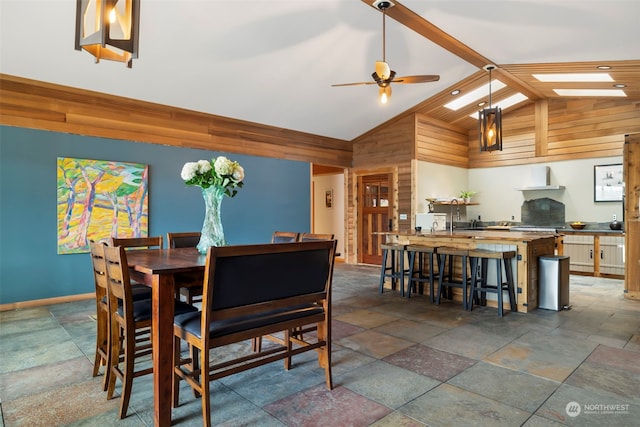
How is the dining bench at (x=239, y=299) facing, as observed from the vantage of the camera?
facing away from the viewer and to the left of the viewer

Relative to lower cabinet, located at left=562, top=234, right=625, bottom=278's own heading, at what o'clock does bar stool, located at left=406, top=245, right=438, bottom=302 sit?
The bar stool is roughly at 1 o'clock from the lower cabinet.

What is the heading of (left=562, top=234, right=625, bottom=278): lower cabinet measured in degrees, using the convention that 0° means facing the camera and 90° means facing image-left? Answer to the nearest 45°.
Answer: approximately 0°

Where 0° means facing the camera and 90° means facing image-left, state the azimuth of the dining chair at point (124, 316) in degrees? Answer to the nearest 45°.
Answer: approximately 270°

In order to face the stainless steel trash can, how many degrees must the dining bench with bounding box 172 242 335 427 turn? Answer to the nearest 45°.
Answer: approximately 90° to its right

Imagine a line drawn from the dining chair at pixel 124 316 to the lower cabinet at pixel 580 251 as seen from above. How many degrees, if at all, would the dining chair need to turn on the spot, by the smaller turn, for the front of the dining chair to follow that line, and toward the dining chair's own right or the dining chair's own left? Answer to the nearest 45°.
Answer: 0° — it already faces it

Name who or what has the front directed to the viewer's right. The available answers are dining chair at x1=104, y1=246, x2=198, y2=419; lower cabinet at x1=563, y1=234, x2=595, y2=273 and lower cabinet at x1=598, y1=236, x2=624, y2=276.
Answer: the dining chair
